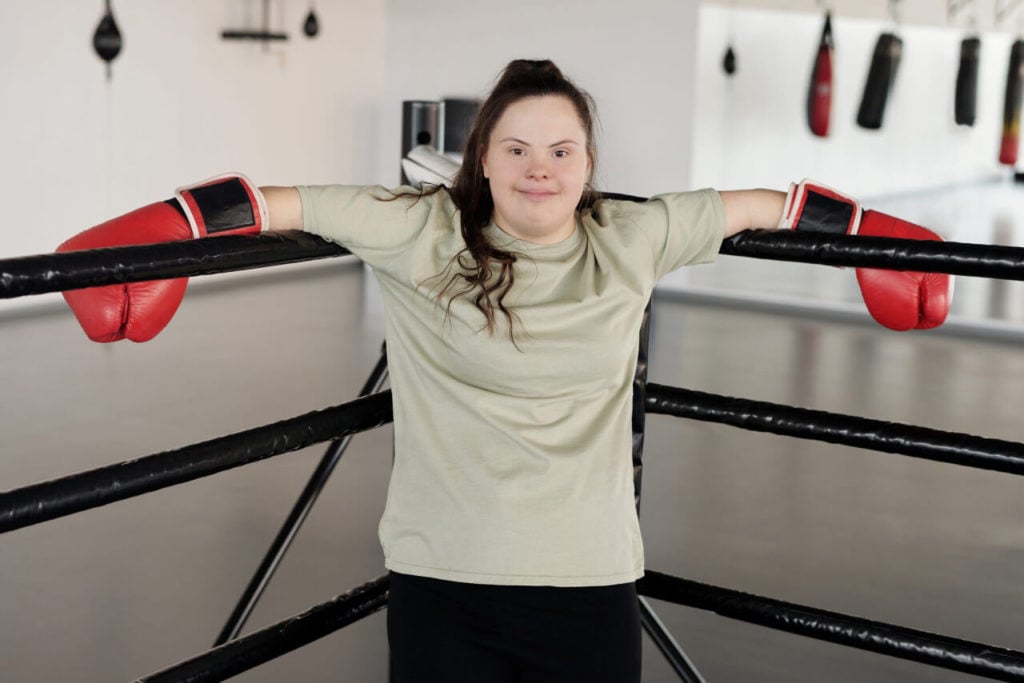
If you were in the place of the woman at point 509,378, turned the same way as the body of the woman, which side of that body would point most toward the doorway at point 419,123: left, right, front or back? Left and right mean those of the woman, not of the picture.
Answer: back

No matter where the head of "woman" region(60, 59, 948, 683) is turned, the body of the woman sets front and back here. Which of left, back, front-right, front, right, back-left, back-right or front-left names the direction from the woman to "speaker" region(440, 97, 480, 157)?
back

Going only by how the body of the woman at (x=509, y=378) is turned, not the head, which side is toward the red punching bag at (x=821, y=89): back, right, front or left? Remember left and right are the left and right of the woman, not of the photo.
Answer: back

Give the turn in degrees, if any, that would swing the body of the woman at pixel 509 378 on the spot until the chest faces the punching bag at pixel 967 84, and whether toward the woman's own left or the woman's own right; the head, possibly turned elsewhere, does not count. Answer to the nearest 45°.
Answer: approximately 135° to the woman's own left

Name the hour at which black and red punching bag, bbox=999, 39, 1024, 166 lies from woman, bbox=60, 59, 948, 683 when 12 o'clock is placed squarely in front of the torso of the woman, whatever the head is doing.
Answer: The black and red punching bag is roughly at 7 o'clock from the woman.

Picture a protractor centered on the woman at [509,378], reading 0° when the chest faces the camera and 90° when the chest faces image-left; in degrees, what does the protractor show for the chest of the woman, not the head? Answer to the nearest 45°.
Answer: approximately 0°

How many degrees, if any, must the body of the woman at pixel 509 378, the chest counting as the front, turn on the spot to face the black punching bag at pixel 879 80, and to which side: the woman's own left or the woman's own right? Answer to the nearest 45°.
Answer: approximately 180°
